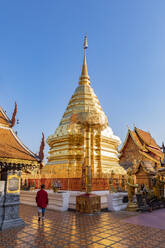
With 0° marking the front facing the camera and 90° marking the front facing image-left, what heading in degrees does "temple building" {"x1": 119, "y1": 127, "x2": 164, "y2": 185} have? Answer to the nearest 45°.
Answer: approximately 45°

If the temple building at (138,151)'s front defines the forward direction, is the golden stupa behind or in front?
in front

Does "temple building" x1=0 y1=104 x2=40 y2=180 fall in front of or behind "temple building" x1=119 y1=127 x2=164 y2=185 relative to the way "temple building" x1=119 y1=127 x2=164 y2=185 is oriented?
in front

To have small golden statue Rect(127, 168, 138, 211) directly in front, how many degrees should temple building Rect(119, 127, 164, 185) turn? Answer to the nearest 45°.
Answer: approximately 45° to its left
